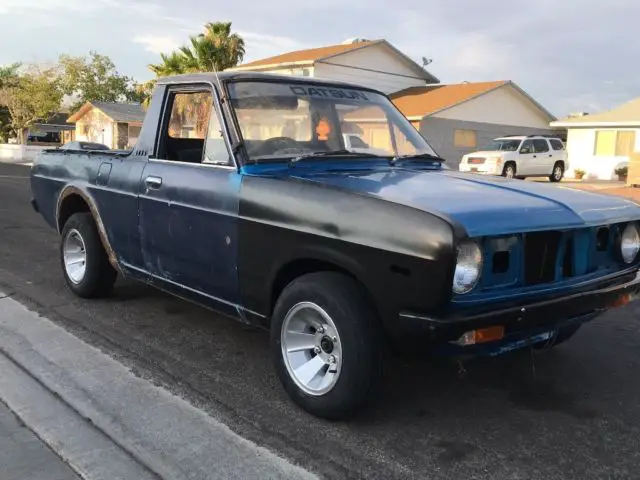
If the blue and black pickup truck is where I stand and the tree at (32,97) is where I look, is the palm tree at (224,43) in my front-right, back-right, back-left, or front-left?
front-right

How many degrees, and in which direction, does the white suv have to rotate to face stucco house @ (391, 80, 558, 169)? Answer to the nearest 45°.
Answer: approximately 135° to its right

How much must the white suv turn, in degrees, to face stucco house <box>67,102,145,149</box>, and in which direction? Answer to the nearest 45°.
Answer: approximately 90° to its right

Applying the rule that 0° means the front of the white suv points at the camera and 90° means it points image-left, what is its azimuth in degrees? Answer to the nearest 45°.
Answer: approximately 45°

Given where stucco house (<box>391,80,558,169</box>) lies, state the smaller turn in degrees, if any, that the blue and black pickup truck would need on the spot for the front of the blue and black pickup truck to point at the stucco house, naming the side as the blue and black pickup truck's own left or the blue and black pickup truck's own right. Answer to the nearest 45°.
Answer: approximately 135° to the blue and black pickup truck's own left

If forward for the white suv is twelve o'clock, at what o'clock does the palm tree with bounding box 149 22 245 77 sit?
The palm tree is roughly at 2 o'clock from the white suv.

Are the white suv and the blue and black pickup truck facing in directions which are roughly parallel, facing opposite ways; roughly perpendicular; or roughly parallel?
roughly perpendicular

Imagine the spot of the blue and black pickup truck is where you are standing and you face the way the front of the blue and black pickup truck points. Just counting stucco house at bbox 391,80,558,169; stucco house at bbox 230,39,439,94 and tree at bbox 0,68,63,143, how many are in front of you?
0

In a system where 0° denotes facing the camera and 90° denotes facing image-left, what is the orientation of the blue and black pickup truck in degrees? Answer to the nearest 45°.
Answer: approximately 315°

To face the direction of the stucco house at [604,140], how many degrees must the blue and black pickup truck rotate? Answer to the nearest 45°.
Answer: approximately 90° to its left

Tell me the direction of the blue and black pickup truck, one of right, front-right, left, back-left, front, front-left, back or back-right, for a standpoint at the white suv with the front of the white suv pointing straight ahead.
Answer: front-left

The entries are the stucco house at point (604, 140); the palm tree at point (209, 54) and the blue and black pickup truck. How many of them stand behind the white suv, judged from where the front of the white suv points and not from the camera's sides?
1

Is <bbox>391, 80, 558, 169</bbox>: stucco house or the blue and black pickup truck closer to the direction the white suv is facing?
the blue and black pickup truck

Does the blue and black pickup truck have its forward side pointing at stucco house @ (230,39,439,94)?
no

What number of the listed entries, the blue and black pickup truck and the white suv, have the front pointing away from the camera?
0

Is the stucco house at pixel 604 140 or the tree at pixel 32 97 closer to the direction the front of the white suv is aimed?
the tree

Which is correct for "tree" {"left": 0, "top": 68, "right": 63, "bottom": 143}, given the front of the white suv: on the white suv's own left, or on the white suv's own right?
on the white suv's own right
